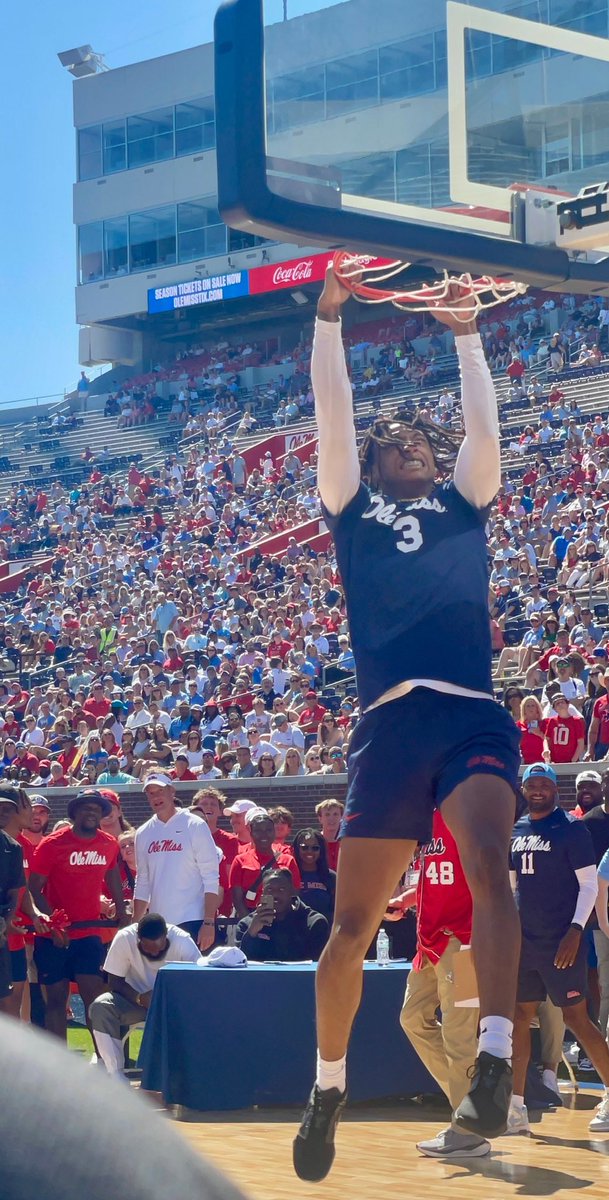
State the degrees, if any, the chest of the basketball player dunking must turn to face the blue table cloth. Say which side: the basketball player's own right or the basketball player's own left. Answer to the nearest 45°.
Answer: approximately 180°

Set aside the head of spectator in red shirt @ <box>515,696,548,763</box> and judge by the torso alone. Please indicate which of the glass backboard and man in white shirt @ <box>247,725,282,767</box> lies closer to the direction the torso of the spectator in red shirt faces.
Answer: the glass backboard

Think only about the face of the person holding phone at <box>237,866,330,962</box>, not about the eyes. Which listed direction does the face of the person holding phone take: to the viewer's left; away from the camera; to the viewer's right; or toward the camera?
toward the camera

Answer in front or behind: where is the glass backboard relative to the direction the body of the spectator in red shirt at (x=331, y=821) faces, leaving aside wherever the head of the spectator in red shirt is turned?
in front

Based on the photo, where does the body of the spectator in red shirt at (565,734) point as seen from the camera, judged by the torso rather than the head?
toward the camera

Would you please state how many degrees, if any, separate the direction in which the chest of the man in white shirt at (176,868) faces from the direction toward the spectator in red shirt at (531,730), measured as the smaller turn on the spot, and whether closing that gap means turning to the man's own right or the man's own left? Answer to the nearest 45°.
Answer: approximately 180°

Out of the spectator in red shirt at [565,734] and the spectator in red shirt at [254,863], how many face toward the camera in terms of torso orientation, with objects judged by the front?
2

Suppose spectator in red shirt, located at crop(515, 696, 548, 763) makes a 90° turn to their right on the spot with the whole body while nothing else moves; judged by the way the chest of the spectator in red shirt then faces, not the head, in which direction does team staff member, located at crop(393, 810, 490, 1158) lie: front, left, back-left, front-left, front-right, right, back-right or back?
left

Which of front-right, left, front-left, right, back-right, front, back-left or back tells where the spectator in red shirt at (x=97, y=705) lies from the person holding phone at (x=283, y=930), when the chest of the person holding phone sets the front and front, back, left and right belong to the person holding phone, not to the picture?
back

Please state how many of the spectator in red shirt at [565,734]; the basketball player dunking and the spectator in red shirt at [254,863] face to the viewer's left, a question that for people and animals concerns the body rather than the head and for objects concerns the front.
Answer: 0

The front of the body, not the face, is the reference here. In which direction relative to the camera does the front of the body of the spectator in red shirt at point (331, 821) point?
toward the camera

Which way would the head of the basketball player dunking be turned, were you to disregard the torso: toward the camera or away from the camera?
toward the camera

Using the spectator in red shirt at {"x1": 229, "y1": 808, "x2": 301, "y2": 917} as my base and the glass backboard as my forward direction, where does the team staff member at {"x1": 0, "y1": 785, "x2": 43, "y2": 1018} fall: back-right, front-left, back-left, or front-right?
front-right
